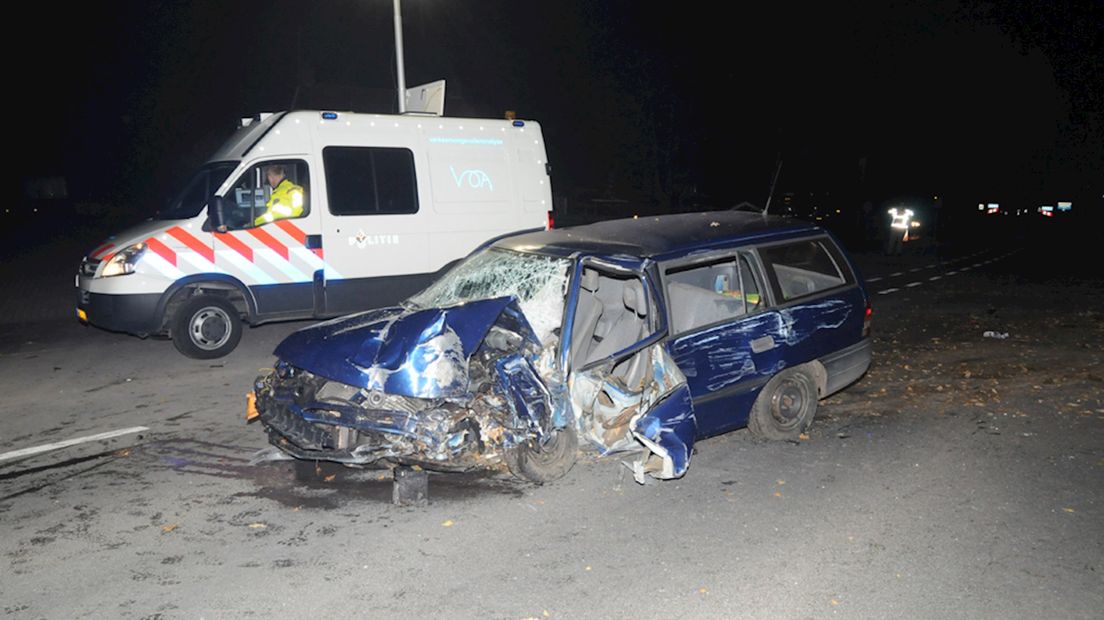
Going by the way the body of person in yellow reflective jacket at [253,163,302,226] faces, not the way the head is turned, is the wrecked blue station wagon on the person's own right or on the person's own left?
on the person's own left

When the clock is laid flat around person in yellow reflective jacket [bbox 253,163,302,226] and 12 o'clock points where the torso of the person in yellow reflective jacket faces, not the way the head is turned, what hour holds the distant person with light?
The distant person with light is roughly at 5 o'clock from the person in yellow reflective jacket.

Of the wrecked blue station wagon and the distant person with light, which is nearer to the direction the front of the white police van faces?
the wrecked blue station wagon

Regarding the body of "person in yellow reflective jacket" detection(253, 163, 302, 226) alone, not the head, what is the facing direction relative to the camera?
to the viewer's left

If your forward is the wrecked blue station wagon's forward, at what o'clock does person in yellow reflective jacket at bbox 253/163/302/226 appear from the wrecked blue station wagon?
The person in yellow reflective jacket is roughly at 3 o'clock from the wrecked blue station wagon.

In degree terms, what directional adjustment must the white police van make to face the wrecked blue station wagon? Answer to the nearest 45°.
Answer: approximately 45° to its left

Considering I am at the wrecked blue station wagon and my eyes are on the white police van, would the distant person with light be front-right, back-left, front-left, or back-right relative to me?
front-right

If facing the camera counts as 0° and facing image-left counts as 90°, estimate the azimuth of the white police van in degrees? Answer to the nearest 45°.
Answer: approximately 45°

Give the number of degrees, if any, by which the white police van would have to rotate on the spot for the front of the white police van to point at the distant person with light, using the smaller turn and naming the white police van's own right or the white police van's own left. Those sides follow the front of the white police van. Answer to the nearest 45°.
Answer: approximately 180°

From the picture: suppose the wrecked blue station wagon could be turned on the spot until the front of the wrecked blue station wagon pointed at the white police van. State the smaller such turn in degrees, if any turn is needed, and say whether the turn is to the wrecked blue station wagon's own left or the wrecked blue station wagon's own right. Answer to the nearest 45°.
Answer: approximately 90° to the wrecked blue station wagon's own right

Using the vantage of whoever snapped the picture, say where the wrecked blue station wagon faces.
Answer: facing the viewer and to the left of the viewer

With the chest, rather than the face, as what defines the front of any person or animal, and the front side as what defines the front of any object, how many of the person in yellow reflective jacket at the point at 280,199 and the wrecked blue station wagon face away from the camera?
0
